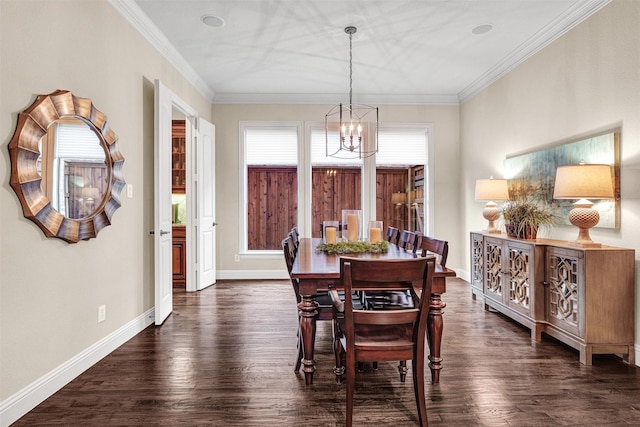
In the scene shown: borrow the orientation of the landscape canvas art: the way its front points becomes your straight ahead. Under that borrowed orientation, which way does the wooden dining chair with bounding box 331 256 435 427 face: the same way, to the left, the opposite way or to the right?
to the right

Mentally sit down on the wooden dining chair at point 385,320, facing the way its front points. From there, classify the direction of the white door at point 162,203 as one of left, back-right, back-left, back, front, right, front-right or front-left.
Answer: front-left

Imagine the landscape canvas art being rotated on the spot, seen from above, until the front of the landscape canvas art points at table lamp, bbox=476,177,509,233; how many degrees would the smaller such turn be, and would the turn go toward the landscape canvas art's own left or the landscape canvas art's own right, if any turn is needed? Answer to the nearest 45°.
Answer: approximately 90° to the landscape canvas art's own right

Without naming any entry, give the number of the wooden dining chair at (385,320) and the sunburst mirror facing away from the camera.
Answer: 1

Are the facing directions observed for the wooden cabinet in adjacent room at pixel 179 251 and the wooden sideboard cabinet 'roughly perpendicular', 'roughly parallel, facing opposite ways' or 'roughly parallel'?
roughly perpendicular

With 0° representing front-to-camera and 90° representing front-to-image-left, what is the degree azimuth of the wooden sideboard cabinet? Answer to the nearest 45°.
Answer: approximately 45°

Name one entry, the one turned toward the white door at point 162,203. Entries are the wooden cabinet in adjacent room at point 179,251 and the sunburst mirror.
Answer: the wooden cabinet in adjacent room

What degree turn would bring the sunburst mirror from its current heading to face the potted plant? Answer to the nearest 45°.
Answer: approximately 45° to its left

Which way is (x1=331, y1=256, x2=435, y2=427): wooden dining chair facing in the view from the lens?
facing away from the viewer

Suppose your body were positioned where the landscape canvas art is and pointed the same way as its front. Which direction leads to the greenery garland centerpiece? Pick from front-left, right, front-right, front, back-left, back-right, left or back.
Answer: front

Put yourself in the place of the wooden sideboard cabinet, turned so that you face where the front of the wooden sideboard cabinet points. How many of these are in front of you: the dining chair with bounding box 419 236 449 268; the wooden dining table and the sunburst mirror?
3

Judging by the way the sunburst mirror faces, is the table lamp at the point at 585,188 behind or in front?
in front

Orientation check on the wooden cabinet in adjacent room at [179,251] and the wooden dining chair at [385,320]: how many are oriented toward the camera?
1

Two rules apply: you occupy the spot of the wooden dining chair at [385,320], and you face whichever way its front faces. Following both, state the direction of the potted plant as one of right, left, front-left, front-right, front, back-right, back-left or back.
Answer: front-right
